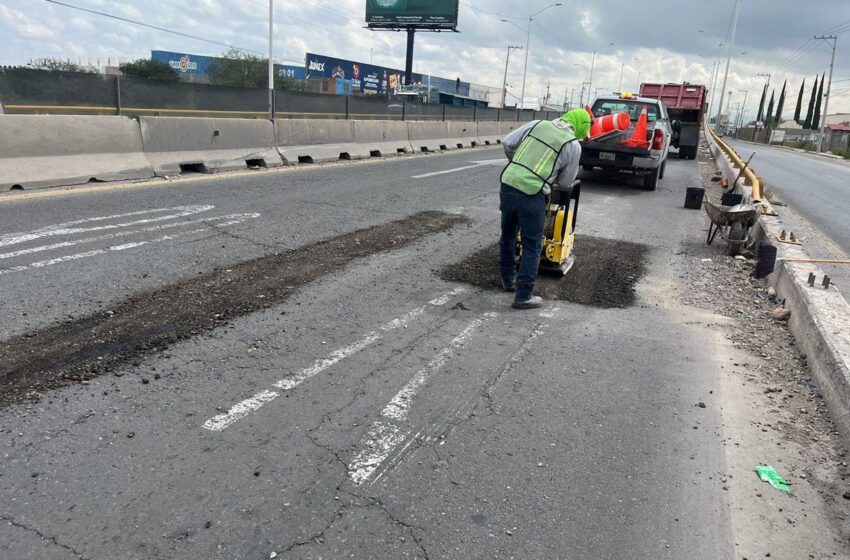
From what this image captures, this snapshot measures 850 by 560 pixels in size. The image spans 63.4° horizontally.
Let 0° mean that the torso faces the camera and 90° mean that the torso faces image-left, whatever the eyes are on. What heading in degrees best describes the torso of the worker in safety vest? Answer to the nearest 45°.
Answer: approximately 225°

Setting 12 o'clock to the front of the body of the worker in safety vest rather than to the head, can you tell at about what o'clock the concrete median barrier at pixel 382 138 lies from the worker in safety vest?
The concrete median barrier is roughly at 10 o'clock from the worker in safety vest.

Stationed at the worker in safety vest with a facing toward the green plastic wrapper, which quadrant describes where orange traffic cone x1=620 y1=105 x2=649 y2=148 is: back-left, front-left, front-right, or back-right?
back-left

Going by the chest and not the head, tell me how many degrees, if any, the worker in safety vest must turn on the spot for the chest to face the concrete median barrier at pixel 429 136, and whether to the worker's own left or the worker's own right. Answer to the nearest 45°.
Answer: approximately 45° to the worker's own left

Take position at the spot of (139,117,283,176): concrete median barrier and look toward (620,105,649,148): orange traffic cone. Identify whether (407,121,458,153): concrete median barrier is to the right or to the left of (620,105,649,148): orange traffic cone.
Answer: left

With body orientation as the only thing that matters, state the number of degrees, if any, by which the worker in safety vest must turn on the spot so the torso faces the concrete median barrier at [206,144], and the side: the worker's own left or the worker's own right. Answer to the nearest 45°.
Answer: approximately 90° to the worker's own left

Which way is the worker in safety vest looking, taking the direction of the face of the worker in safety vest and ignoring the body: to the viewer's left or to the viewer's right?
to the viewer's right

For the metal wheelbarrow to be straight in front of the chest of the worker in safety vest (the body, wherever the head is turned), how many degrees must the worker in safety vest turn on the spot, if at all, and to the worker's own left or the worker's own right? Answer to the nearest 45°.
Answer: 0° — they already face it

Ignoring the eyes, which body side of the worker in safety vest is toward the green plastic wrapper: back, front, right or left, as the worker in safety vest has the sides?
right

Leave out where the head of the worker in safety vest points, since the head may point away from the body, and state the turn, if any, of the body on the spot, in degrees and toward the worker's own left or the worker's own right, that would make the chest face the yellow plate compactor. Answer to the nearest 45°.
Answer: approximately 45° to the worker's own left
